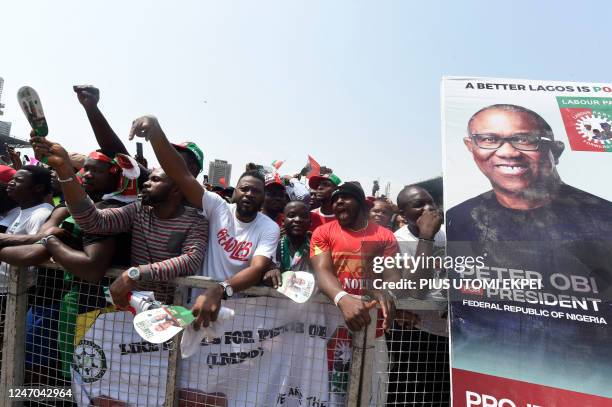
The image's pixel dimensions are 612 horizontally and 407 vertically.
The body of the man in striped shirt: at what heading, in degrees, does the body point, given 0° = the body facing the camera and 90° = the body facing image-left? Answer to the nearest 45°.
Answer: approximately 45°

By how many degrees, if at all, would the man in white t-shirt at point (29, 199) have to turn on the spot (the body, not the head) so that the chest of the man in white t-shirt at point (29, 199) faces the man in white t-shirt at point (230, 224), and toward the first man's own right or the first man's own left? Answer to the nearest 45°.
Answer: approximately 90° to the first man's own left

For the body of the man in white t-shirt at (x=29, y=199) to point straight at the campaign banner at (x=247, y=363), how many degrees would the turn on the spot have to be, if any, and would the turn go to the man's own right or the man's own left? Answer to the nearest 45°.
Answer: approximately 90° to the man's own left

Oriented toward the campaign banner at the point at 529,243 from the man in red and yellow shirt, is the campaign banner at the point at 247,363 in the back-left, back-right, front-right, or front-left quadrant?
back-right

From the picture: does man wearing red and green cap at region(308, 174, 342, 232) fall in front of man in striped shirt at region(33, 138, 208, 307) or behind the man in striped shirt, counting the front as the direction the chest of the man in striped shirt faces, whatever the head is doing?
behind

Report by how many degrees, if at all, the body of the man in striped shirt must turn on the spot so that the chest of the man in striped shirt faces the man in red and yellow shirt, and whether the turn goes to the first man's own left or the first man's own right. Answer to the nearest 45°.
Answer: approximately 135° to the first man's own left
